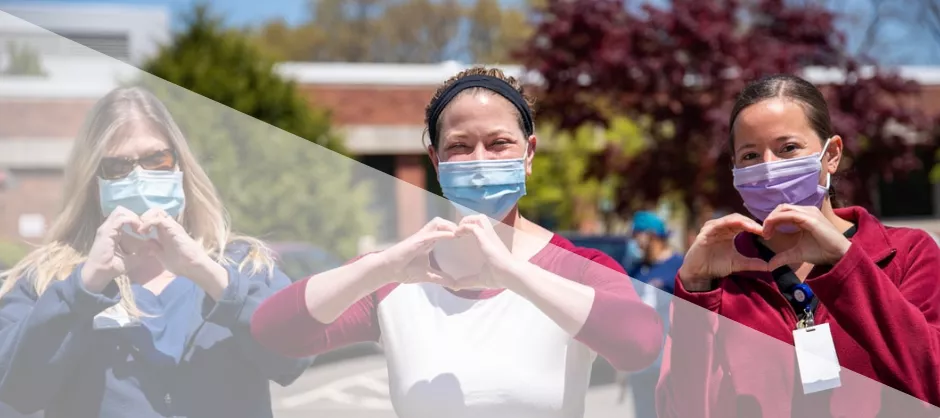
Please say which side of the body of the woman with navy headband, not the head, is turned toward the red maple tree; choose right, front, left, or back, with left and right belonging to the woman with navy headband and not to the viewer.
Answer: back

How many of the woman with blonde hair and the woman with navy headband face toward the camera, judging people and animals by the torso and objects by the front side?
2

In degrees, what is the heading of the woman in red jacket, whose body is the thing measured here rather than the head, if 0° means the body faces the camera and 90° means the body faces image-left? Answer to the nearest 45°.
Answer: approximately 45°

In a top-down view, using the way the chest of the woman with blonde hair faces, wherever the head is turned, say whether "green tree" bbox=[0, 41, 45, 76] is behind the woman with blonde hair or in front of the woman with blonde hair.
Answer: behind

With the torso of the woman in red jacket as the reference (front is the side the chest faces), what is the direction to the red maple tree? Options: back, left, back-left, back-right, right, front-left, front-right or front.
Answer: back-right

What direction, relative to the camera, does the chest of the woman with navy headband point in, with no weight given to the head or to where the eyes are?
toward the camera

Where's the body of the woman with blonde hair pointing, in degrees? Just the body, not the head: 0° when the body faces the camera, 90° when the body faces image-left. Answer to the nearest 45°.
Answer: approximately 0°

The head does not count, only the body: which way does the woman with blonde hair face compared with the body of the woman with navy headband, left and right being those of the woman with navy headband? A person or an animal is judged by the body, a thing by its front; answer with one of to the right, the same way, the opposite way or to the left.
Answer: the same way

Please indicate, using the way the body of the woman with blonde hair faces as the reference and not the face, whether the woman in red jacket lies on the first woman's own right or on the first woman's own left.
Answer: on the first woman's own left

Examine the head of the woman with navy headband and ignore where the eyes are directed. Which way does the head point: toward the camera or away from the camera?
toward the camera

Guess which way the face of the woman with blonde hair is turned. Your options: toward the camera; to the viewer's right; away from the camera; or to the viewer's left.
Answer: toward the camera

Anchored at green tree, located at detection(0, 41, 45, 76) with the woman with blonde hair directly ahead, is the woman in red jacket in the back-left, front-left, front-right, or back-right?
front-left

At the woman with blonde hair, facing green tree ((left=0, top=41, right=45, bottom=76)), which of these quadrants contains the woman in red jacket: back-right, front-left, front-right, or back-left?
back-right
